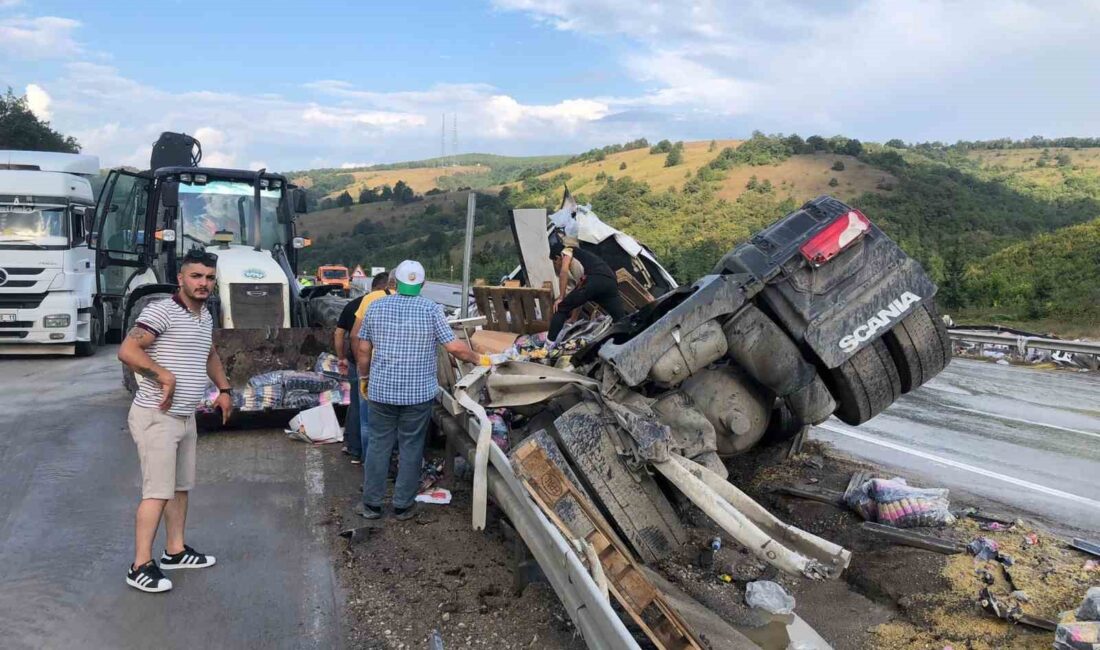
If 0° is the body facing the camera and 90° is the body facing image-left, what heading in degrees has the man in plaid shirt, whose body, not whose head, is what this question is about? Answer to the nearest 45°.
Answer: approximately 180°

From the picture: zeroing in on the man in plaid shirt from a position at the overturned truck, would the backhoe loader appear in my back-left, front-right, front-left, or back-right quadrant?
front-right

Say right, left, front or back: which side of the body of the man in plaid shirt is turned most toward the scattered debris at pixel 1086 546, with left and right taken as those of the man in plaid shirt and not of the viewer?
right

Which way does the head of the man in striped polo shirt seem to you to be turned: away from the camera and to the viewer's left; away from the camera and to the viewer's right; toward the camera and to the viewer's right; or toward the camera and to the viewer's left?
toward the camera and to the viewer's right

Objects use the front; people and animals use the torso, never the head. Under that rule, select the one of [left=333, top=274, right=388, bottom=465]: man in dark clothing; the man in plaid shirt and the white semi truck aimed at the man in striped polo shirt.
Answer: the white semi truck

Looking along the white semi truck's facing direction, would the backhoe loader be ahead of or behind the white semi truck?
ahead

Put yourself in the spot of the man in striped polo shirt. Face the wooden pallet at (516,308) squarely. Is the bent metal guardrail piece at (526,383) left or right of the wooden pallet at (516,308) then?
right

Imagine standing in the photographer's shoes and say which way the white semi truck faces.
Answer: facing the viewer

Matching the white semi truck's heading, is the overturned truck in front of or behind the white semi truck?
in front
